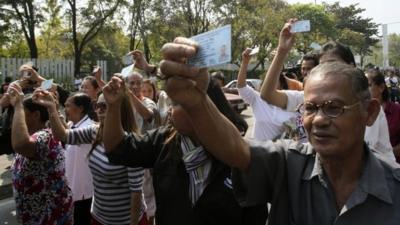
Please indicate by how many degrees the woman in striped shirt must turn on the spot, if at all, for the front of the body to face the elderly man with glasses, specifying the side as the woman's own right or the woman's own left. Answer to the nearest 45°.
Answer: approximately 45° to the woman's own left

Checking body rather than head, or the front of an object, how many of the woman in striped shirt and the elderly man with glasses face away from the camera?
0

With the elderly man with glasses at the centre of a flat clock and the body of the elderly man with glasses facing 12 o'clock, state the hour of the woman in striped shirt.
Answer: The woman in striped shirt is roughly at 3 o'clock from the elderly man with glasses.

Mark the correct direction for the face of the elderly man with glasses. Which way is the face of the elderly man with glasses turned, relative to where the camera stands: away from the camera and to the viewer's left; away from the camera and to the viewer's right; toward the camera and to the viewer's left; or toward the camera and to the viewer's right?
toward the camera and to the viewer's left

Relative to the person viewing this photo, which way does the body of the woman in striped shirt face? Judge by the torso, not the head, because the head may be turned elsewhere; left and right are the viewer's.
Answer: facing the viewer and to the left of the viewer

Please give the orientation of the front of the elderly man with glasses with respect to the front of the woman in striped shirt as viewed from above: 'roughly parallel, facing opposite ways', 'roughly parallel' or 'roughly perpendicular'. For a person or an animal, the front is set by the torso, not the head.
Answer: roughly parallel
